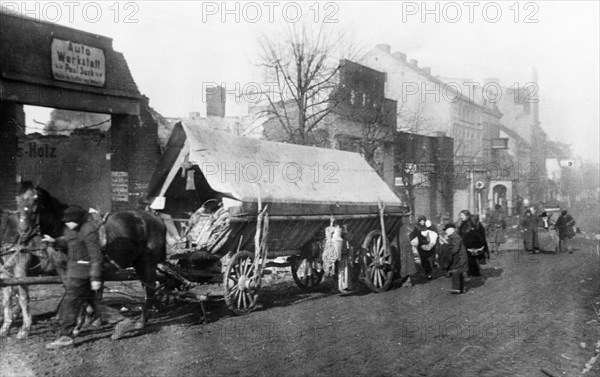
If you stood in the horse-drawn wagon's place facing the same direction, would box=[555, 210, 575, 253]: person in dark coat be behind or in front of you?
behind

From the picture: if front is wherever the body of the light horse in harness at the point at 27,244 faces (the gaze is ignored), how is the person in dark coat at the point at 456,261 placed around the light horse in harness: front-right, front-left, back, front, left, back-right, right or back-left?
back-left

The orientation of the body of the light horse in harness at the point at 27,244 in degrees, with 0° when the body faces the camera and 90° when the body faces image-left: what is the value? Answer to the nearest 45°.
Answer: approximately 45°

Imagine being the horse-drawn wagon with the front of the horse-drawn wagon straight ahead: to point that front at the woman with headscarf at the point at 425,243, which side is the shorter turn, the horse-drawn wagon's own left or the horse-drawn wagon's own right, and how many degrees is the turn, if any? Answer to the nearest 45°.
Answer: approximately 180°

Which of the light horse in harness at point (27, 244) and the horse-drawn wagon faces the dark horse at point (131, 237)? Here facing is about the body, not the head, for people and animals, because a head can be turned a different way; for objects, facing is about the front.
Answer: the horse-drawn wagon

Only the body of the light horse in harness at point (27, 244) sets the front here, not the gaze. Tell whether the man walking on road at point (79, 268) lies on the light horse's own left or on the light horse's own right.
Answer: on the light horse's own left

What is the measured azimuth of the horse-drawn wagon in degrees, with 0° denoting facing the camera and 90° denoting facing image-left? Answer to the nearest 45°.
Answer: approximately 45°

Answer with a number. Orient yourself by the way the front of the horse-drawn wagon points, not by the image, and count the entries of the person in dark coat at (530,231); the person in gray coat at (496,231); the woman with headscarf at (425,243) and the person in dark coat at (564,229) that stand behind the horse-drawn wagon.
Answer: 4

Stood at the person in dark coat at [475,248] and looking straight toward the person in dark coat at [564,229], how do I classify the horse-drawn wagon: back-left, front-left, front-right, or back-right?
back-left
